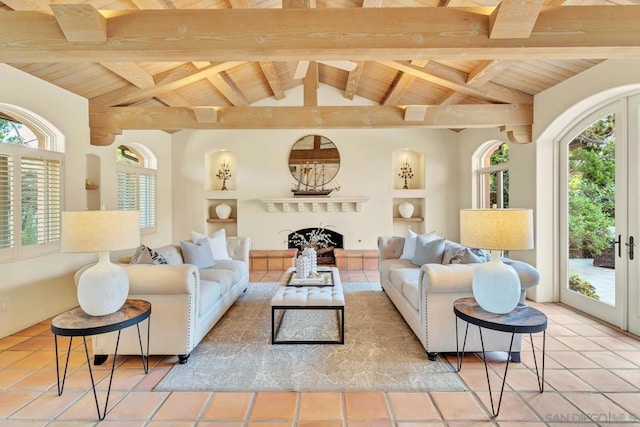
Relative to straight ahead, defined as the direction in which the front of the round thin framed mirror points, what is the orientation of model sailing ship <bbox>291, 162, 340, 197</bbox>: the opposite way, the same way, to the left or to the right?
to the left

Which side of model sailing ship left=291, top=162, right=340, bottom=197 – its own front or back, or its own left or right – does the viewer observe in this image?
right

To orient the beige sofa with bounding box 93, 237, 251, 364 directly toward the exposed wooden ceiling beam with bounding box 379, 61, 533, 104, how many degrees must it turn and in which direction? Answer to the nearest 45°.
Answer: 0° — it already faces it

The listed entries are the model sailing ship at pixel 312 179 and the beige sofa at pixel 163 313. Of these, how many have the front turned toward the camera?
0

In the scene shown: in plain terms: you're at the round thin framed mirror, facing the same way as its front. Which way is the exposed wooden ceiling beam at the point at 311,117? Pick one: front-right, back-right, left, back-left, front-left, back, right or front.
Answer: front

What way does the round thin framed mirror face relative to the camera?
toward the camera

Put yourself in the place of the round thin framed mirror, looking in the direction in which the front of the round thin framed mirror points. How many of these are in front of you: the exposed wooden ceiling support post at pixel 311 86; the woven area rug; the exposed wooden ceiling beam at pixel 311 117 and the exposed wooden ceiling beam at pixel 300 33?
4

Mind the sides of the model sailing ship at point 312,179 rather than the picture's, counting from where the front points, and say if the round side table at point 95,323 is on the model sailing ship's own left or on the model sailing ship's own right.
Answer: on the model sailing ship's own right

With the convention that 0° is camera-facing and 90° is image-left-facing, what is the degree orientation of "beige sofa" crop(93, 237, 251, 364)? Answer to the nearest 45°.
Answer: approximately 270°

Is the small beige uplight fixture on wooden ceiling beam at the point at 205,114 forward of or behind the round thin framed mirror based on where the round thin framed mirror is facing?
forward

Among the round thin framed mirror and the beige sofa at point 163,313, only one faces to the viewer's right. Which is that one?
the beige sofa

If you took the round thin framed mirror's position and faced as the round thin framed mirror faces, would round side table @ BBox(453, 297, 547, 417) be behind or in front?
in front

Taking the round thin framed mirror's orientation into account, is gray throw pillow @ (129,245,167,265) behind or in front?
in front

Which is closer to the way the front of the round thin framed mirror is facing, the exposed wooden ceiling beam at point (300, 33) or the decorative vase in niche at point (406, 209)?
the exposed wooden ceiling beam
